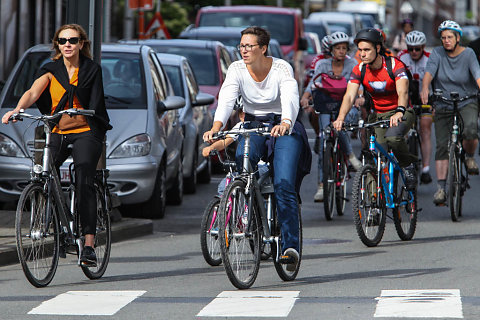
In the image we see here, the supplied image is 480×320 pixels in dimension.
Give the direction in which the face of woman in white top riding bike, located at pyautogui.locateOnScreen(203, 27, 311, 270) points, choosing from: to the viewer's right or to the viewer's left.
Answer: to the viewer's left

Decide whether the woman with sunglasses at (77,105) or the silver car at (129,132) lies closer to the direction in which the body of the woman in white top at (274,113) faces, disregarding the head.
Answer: the woman with sunglasses

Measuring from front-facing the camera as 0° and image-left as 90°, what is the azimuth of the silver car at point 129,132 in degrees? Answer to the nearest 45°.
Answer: approximately 0°

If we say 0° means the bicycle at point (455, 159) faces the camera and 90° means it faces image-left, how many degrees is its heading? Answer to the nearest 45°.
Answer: approximately 0°

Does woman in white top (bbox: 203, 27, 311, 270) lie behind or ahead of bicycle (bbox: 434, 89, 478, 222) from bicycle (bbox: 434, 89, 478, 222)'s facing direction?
ahead

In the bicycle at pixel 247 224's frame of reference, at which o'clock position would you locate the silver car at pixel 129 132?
The silver car is roughly at 4 o'clock from the bicycle.

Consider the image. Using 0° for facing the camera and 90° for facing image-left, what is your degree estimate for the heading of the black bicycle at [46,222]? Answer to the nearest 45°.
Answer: approximately 45°

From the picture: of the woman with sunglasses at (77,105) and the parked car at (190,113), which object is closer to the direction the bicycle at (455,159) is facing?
the woman with sunglasses

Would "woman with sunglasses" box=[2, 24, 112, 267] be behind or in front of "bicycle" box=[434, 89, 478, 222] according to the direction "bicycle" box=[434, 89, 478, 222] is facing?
in front

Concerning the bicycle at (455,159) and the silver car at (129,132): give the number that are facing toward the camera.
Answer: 2

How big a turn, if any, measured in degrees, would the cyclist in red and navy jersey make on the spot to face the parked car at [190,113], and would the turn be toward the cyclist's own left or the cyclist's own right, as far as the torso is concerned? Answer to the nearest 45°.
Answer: approximately 90° to the cyclist's own right
